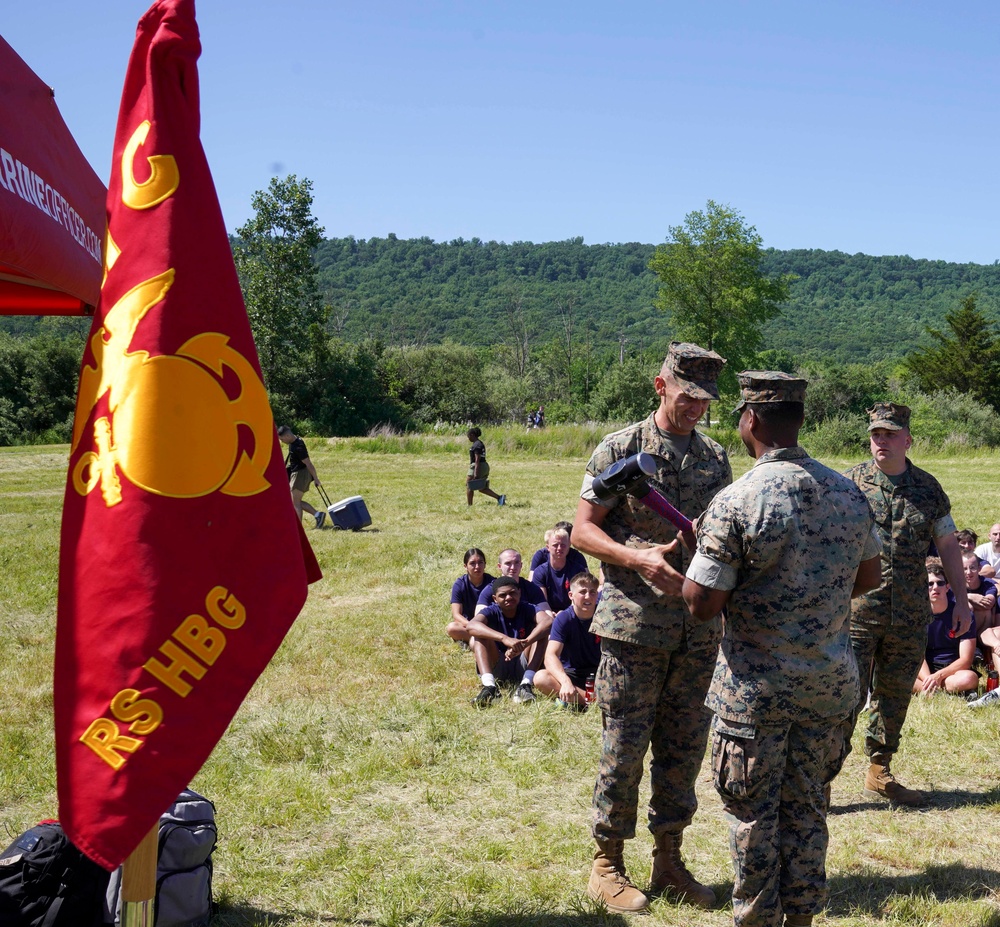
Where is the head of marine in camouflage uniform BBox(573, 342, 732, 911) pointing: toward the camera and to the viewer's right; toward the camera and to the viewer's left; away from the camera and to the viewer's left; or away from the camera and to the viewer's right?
toward the camera and to the viewer's right

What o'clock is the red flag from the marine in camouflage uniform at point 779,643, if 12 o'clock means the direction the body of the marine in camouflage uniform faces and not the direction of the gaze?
The red flag is roughly at 9 o'clock from the marine in camouflage uniform.

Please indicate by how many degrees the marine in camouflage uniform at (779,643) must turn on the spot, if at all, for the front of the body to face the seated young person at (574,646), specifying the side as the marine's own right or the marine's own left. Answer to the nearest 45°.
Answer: approximately 45° to the marine's own right

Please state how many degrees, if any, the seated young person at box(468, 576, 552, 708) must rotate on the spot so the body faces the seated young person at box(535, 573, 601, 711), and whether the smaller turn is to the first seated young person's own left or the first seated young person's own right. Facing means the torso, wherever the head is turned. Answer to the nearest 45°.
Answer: approximately 45° to the first seated young person's own left

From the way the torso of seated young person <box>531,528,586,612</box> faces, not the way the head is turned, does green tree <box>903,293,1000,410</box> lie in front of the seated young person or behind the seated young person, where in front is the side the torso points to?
behind

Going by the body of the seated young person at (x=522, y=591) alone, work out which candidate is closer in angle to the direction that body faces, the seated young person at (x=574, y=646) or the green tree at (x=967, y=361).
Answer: the seated young person

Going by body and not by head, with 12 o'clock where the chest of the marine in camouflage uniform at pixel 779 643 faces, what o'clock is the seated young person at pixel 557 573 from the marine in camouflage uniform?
The seated young person is roughly at 1 o'clock from the marine in camouflage uniform.

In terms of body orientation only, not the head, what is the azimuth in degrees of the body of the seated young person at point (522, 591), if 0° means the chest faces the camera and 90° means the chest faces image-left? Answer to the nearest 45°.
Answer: approximately 0°

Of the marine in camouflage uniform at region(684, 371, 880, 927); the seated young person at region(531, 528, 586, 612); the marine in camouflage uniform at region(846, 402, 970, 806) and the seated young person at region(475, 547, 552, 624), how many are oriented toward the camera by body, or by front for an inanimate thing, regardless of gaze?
3
